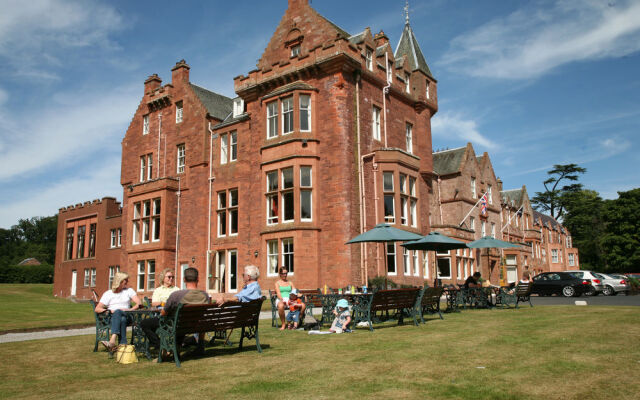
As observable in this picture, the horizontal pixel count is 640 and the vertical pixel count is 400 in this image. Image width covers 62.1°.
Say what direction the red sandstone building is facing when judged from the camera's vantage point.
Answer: facing the viewer and to the right of the viewer

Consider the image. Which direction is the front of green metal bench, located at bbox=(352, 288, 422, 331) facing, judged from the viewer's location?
facing away from the viewer and to the left of the viewer

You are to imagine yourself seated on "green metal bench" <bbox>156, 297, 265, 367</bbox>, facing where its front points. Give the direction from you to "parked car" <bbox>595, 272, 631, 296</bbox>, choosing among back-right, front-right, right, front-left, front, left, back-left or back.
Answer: right

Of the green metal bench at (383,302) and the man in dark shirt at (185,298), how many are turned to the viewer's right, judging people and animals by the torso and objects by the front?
0

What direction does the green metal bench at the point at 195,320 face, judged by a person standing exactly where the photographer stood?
facing away from the viewer and to the left of the viewer

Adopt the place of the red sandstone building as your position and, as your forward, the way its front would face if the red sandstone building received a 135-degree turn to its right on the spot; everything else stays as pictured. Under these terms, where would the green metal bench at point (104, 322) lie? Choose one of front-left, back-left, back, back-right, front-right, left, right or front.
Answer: left

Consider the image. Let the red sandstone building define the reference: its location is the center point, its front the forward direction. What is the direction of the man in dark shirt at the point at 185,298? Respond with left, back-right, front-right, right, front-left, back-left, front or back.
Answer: front-right

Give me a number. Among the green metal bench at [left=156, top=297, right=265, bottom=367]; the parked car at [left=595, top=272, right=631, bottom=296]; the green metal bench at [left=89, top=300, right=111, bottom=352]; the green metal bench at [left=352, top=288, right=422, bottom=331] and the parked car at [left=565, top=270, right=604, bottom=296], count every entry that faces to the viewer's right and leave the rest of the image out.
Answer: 1

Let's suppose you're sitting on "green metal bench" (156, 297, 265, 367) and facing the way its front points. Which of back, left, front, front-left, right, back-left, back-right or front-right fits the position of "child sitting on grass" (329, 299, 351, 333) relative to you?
right

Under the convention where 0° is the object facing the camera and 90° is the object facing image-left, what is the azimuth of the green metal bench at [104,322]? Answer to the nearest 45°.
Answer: approximately 270°

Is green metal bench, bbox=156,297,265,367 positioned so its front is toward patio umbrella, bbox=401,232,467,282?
no

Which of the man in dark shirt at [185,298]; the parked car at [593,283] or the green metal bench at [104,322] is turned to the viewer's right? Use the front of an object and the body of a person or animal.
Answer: the green metal bench

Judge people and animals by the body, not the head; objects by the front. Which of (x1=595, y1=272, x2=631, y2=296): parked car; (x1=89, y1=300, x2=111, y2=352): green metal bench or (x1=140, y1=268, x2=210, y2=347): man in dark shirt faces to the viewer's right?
the green metal bench

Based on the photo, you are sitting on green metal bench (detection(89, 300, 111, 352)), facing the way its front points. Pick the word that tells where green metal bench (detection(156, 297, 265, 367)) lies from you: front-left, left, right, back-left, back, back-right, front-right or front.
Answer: front-right

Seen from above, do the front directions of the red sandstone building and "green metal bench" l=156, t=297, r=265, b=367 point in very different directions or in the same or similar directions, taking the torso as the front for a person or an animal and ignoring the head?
very different directions

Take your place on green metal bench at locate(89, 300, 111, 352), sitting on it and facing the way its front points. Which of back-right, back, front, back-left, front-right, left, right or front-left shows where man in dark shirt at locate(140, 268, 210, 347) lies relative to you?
front-right

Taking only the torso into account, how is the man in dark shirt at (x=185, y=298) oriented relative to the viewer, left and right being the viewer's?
facing away from the viewer and to the left of the viewer

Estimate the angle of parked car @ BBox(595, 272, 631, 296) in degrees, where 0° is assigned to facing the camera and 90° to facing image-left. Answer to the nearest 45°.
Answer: approximately 135°
